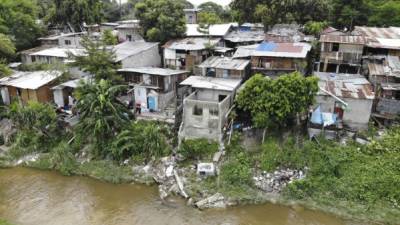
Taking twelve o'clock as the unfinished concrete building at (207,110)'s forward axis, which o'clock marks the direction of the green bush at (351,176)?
The green bush is roughly at 10 o'clock from the unfinished concrete building.

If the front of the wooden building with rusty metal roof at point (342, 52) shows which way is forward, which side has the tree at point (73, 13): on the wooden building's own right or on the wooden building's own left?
on the wooden building's own right

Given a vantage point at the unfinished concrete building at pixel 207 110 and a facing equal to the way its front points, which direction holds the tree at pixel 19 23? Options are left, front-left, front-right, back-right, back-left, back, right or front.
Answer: back-right

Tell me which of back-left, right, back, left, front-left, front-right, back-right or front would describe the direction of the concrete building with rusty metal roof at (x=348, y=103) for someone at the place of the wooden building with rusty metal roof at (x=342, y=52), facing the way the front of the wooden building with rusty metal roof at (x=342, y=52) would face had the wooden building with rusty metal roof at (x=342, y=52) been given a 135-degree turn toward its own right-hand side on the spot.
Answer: back-left

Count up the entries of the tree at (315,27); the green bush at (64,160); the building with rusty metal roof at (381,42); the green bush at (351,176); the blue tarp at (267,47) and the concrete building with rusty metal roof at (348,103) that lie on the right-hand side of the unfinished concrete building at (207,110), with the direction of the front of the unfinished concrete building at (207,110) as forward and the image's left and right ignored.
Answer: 1

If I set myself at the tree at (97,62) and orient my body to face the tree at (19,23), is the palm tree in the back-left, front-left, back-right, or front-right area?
back-left

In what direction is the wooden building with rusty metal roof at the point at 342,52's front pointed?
toward the camera

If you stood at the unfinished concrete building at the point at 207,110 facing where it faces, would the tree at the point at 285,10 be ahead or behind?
behind

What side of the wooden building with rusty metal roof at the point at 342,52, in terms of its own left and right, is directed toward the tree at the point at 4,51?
right

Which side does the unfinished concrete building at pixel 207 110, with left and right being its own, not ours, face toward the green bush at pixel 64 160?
right

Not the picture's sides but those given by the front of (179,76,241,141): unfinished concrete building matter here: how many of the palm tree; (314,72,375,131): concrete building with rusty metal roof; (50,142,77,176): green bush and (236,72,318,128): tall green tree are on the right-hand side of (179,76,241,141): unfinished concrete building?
2

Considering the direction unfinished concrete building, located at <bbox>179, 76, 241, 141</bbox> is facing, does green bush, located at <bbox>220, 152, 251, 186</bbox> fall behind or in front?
in front

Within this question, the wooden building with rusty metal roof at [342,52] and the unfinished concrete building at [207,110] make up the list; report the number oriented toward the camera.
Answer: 2

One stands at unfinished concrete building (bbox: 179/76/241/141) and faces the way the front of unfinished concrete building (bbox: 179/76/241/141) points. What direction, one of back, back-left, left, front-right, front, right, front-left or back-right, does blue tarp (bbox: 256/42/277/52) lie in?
back-left

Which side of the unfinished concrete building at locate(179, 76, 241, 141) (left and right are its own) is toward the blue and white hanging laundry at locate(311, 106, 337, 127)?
left

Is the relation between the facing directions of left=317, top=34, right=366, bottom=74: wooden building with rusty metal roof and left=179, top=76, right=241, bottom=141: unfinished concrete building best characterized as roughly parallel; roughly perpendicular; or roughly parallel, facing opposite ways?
roughly parallel

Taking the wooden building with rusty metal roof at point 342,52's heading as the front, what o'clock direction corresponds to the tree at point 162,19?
The tree is roughly at 3 o'clock from the wooden building with rusty metal roof.

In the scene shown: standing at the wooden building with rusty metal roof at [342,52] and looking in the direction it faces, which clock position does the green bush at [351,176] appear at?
The green bush is roughly at 12 o'clock from the wooden building with rusty metal roof.

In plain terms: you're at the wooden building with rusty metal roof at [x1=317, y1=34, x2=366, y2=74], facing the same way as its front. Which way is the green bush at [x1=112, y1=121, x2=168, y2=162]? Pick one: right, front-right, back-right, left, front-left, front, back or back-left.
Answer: front-right

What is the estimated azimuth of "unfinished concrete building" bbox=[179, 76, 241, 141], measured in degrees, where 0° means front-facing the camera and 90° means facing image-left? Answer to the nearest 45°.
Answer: approximately 0°
